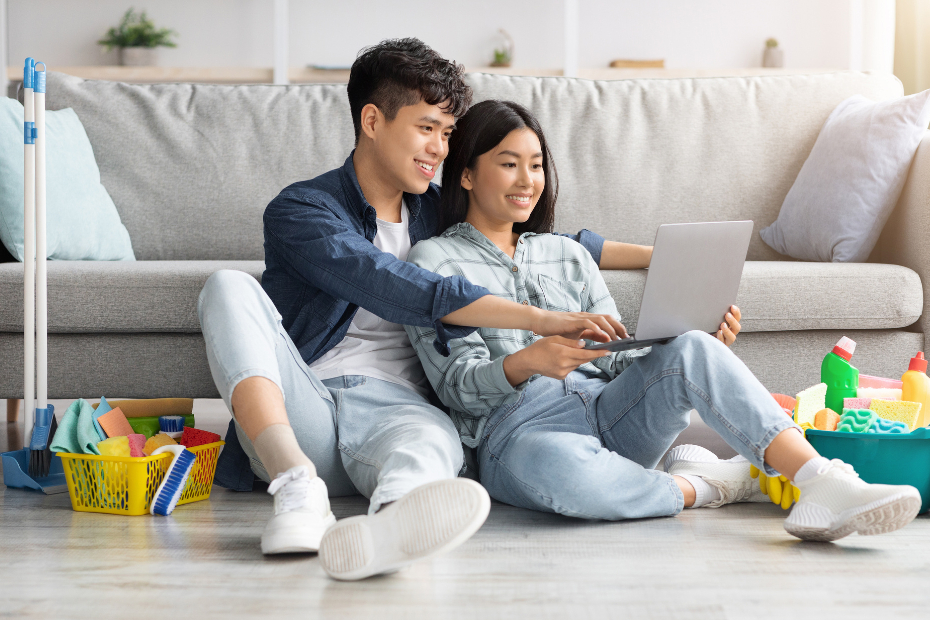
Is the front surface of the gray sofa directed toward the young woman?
yes

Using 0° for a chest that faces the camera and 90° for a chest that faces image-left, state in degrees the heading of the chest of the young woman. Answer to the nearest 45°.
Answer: approximately 315°

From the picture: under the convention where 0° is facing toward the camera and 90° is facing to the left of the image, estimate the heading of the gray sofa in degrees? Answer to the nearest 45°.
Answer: approximately 0°

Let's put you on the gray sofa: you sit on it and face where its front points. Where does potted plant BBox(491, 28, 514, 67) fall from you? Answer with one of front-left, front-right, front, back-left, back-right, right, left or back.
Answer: back
